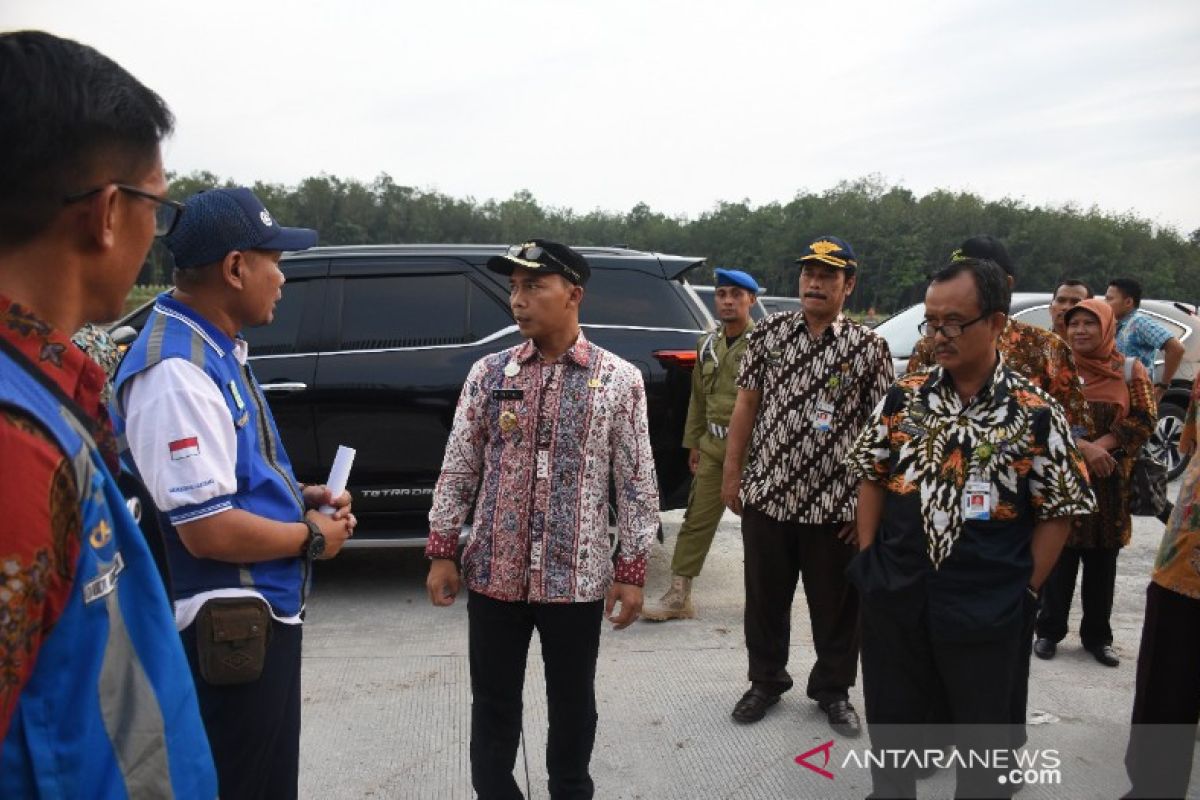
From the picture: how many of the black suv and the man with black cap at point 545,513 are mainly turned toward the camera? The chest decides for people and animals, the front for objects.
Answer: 1

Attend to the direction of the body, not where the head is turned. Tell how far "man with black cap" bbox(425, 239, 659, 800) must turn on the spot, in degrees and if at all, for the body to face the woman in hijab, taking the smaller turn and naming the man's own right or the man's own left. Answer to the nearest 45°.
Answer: approximately 135° to the man's own left

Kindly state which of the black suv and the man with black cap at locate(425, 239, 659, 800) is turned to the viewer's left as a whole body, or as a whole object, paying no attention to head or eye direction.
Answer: the black suv

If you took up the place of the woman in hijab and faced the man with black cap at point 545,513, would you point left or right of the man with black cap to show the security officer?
right

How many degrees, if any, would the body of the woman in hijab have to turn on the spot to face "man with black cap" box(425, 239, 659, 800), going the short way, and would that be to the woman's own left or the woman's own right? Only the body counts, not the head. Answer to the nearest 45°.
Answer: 0° — they already face them

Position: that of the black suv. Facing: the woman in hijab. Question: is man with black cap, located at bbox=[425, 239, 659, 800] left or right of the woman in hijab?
right

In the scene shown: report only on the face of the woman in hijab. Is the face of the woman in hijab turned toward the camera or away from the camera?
toward the camera

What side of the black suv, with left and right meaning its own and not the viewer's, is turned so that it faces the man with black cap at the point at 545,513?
left

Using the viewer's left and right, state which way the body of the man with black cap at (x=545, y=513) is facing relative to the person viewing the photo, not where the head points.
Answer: facing the viewer

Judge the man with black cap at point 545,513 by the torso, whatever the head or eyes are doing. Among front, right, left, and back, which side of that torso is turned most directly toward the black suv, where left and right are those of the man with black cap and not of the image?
back

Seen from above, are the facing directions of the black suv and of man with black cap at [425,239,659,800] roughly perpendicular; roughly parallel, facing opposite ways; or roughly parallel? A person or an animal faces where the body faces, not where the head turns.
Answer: roughly perpendicular

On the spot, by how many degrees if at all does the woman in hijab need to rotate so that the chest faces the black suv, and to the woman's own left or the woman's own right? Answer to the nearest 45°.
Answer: approximately 45° to the woman's own right

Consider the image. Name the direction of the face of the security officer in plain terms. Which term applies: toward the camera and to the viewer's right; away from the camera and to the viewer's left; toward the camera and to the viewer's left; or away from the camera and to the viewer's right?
toward the camera and to the viewer's left

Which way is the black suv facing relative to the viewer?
to the viewer's left

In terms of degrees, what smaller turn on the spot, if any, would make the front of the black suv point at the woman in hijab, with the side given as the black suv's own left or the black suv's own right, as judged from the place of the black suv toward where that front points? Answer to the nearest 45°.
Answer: approximately 135° to the black suv's own left

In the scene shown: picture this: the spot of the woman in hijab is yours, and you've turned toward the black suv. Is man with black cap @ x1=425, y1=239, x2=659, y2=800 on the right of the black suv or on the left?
left

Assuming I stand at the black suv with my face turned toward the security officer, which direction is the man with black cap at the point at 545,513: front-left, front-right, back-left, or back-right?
front-right
